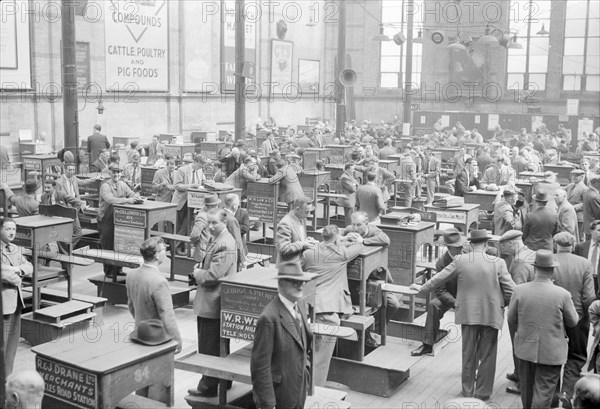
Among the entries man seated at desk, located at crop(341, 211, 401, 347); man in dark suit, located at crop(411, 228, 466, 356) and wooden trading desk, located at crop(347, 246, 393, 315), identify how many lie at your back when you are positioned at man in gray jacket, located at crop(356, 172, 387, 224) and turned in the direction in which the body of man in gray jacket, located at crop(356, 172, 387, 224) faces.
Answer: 3

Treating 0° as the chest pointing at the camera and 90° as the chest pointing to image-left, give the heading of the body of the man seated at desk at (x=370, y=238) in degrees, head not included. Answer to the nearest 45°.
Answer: approximately 45°

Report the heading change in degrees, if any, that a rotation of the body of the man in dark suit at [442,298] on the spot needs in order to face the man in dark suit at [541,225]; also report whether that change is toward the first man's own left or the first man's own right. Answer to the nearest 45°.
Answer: approximately 180°

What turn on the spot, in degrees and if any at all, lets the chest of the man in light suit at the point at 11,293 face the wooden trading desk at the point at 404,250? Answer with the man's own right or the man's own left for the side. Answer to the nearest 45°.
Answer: approximately 45° to the man's own left

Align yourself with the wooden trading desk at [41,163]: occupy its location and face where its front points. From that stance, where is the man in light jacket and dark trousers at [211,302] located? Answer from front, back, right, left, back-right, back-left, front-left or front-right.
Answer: front-left

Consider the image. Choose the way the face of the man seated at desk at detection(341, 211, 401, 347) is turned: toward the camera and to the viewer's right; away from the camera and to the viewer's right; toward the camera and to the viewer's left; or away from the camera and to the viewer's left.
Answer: toward the camera and to the viewer's left

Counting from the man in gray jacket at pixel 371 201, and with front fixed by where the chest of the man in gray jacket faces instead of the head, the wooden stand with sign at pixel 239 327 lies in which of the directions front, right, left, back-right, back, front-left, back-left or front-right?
back

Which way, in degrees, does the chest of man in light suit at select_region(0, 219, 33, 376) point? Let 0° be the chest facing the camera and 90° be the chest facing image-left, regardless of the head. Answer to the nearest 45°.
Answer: approximately 315°

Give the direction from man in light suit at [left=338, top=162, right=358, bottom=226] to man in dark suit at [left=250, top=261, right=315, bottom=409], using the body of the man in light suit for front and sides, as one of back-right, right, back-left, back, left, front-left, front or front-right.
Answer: right

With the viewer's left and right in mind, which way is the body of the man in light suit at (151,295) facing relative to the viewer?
facing away from the viewer and to the right of the viewer

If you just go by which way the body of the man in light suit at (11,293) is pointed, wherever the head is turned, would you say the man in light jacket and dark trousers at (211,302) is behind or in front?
in front

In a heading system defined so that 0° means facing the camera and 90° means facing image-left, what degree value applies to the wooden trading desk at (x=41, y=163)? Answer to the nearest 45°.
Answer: approximately 45°
